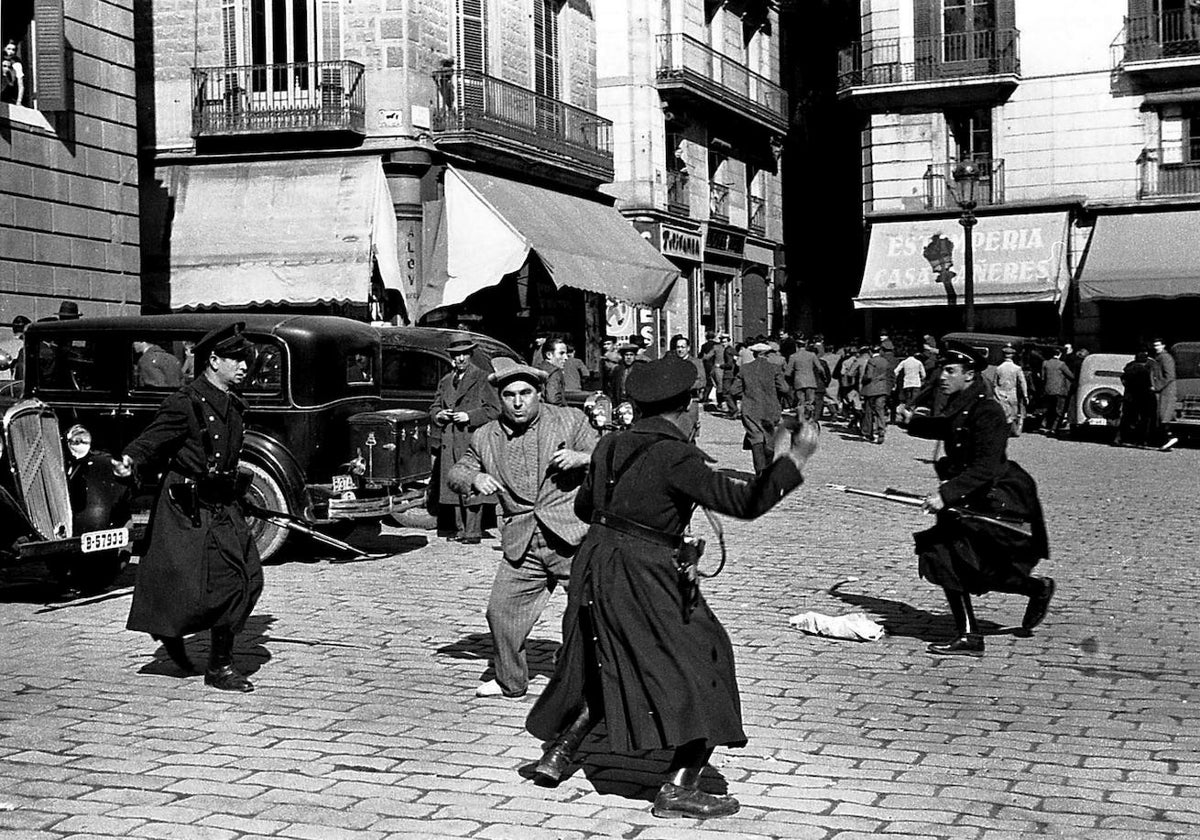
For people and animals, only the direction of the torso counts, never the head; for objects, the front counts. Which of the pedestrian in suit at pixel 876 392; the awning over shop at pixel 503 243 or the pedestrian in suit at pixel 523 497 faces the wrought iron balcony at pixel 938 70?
the pedestrian in suit at pixel 876 392

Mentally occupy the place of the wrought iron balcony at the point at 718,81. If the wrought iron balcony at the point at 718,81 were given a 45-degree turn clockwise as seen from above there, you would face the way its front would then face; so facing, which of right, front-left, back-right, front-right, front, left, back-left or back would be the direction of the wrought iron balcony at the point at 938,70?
left

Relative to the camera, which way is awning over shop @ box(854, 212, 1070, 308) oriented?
toward the camera

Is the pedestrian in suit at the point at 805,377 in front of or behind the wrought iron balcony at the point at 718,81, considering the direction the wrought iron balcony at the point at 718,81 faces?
in front

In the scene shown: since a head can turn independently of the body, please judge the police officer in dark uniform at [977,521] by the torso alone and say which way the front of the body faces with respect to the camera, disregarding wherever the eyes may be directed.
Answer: to the viewer's left

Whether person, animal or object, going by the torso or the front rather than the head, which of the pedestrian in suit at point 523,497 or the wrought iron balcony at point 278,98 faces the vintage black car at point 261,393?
the wrought iron balcony

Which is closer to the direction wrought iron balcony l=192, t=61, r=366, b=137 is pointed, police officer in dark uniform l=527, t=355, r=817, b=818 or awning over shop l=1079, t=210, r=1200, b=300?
the police officer in dark uniform

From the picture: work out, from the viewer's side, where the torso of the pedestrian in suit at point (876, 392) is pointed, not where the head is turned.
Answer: away from the camera

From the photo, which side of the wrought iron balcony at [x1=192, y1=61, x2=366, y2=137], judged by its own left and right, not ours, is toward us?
front

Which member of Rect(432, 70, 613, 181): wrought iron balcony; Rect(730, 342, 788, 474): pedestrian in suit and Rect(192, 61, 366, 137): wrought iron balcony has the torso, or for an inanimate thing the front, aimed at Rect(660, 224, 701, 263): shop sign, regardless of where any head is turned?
the pedestrian in suit

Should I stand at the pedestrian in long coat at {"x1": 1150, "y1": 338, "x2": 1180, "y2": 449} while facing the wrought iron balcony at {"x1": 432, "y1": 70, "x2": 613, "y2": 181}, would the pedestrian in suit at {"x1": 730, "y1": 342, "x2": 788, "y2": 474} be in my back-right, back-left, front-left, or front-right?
front-left

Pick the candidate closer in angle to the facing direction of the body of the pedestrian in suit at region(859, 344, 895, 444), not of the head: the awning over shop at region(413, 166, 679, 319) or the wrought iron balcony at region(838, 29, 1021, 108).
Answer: the wrought iron balcony

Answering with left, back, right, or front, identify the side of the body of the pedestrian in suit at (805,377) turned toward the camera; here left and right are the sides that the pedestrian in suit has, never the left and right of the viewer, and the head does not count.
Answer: back

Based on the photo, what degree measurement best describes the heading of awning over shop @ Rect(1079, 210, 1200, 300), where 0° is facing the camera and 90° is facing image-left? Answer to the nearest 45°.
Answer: approximately 0°

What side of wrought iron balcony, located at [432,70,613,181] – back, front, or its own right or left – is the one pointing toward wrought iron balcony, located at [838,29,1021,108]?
left

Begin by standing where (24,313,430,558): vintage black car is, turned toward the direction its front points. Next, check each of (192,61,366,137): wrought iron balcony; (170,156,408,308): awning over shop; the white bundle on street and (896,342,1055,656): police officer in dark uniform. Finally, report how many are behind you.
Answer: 2

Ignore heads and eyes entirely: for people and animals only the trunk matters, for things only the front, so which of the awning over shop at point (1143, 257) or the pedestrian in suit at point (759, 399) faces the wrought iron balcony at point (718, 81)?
the pedestrian in suit

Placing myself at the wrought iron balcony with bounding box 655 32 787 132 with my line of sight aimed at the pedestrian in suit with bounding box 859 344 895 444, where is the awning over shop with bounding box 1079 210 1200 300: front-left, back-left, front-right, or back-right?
front-left

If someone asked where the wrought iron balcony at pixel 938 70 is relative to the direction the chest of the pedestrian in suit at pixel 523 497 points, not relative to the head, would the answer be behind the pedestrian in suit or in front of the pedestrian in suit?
behind

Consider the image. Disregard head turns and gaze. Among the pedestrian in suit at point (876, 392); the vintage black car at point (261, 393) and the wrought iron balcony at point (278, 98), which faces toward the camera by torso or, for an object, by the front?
the wrought iron balcony
